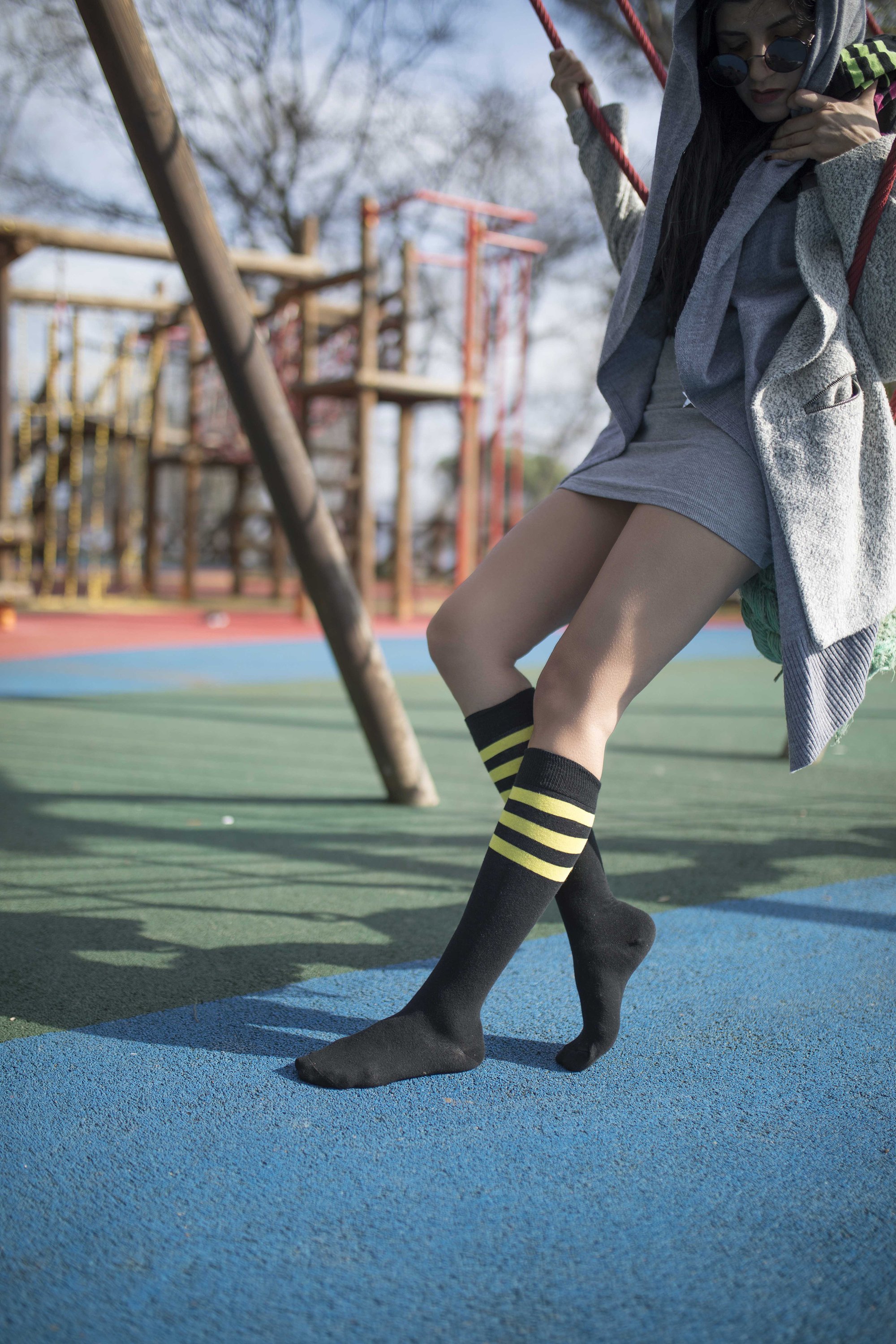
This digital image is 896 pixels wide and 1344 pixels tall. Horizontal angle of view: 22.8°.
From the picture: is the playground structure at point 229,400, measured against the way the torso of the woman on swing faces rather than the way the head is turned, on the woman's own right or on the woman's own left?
on the woman's own right

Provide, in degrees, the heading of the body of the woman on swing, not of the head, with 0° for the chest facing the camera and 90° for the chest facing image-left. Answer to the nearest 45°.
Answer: approximately 45°

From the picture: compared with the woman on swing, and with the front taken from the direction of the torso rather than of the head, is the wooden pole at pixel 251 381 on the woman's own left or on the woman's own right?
on the woman's own right
